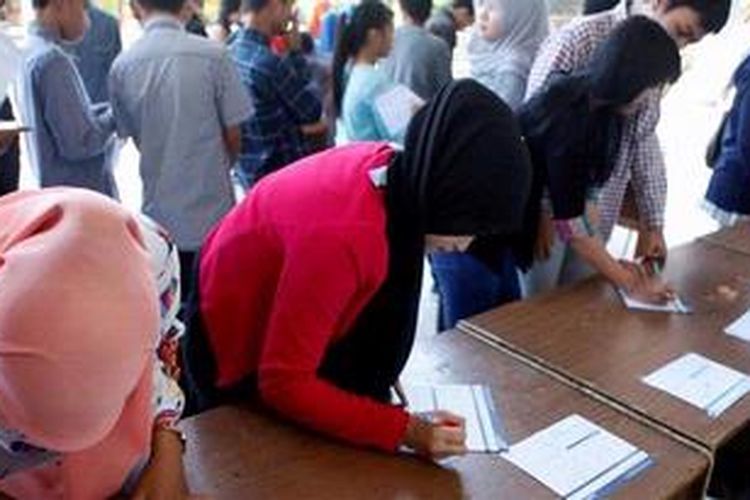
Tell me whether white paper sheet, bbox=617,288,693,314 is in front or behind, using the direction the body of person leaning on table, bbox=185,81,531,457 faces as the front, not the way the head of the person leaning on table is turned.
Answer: in front

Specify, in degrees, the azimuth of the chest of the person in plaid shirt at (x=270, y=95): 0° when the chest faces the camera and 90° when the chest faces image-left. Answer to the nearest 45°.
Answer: approximately 225°

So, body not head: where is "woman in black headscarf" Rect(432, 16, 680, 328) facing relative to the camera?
to the viewer's right

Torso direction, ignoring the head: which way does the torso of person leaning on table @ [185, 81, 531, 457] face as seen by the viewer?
to the viewer's right

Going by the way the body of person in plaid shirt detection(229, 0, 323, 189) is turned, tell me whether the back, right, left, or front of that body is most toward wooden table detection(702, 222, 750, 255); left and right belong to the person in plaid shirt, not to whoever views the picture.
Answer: right

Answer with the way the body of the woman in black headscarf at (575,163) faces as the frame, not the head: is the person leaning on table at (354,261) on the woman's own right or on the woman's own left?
on the woman's own right

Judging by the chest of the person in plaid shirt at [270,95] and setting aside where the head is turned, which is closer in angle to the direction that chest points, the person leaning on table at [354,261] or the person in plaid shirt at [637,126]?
the person in plaid shirt
